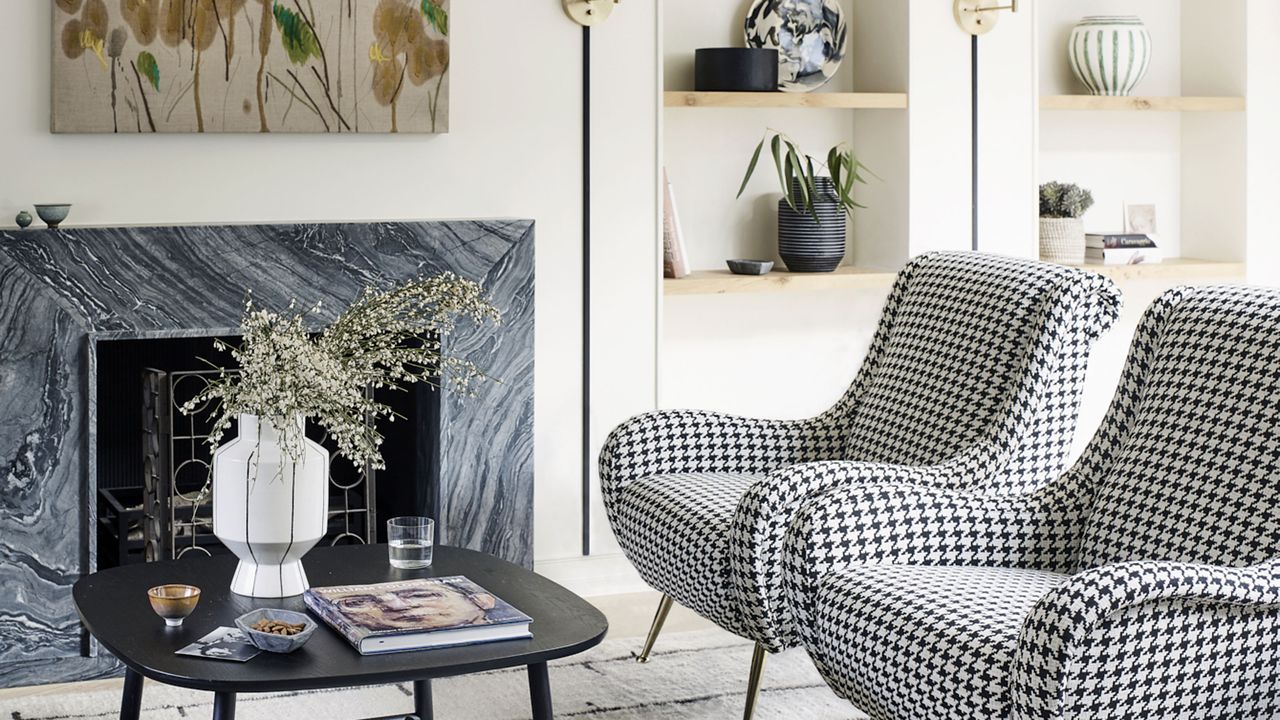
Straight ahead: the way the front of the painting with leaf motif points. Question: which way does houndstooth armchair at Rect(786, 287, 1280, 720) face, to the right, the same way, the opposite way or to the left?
to the right

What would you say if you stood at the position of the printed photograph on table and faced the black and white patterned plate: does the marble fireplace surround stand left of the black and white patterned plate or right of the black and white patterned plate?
left

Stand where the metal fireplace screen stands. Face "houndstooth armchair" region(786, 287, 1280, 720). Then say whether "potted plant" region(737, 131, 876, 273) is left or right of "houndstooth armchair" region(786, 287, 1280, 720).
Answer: left

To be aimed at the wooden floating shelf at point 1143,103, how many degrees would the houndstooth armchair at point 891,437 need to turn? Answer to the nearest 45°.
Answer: approximately 180°

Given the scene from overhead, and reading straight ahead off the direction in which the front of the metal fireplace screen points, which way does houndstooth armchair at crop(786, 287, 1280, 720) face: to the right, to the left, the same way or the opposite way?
to the right

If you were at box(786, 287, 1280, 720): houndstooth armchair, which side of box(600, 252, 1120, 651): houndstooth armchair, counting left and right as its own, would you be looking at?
left

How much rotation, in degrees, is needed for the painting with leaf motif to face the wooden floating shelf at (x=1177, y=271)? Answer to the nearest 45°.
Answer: approximately 90° to its left

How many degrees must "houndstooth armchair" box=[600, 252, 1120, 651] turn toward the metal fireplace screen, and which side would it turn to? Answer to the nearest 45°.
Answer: approximately 45° to its right

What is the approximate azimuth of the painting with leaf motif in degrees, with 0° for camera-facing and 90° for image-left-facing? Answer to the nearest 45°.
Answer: approximately 0°

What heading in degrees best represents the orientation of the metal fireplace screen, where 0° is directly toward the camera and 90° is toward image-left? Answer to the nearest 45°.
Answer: approximately 0°

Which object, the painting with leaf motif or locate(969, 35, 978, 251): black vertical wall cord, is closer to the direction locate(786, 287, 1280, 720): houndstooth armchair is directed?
the painting with leaf motif

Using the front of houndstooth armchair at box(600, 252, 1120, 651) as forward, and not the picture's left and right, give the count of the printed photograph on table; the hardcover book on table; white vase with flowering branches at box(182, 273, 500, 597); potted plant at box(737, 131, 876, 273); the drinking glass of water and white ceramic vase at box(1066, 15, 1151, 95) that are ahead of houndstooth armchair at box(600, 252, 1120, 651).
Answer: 4

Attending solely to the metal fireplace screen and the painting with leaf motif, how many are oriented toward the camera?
2
